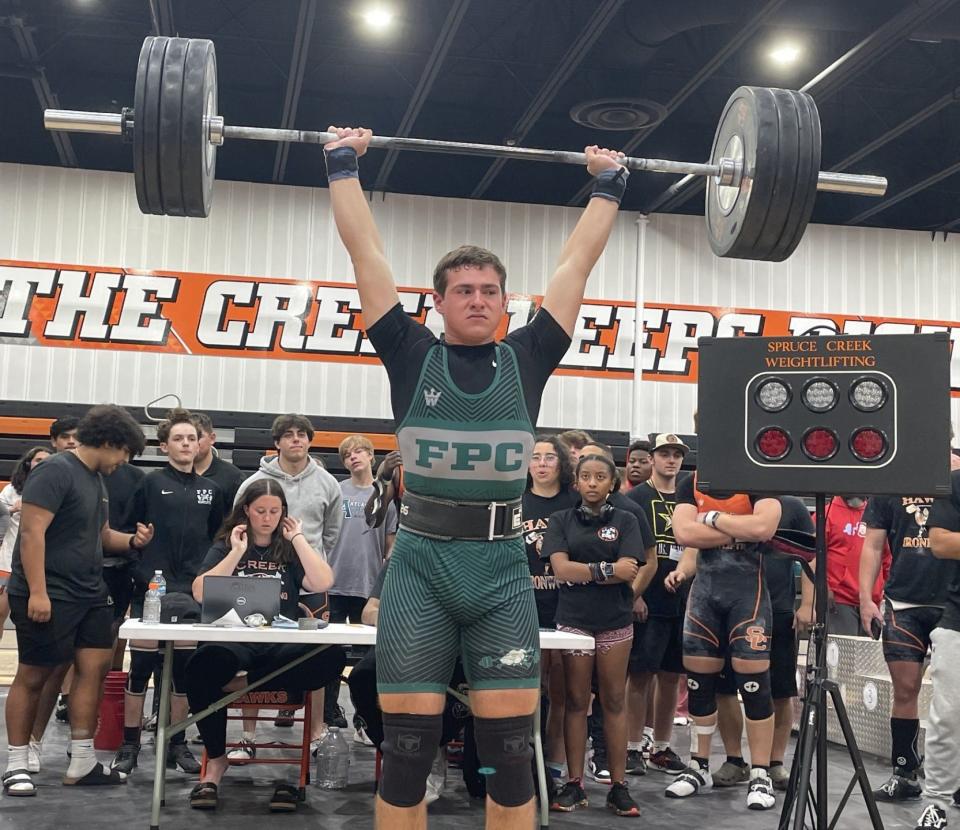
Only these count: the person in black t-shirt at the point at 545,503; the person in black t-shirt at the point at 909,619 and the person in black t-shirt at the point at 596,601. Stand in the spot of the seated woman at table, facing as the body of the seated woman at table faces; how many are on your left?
3

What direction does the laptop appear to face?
away from the camera

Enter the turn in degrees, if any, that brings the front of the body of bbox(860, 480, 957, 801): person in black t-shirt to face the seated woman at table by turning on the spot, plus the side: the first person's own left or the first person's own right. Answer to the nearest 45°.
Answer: approximately 45° to the first person's own right

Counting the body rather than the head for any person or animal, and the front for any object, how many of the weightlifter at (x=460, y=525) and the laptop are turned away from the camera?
1

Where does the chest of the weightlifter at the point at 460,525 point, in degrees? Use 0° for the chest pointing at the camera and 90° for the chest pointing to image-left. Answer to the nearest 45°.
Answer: approximately 0°

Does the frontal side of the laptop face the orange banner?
yes

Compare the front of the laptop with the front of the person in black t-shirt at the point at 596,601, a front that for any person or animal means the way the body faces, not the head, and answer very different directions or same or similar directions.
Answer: very different directions

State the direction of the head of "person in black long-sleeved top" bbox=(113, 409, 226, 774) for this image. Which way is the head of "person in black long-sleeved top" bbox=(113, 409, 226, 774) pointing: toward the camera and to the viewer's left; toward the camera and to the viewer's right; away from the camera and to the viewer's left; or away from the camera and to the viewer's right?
toward the camera and to the viewer's right

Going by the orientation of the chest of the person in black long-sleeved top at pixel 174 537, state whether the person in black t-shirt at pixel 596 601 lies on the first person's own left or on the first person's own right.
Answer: on the first person's own left
